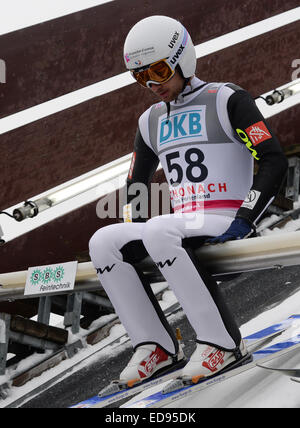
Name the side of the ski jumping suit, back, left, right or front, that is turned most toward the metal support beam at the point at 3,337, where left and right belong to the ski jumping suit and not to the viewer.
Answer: right

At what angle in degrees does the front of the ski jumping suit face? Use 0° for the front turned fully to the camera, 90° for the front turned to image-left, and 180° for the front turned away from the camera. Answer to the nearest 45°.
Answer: approximately 45°

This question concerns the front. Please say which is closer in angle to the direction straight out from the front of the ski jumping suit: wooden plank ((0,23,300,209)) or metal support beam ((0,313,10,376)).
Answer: the metal support beam

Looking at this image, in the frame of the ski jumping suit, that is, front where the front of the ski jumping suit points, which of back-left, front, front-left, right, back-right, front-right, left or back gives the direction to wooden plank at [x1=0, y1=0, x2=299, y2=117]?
back-right

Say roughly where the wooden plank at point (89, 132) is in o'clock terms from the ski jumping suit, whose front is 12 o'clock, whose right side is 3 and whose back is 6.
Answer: The wooden plank is roughly at 4 o'clock from the ski jumping suit.
